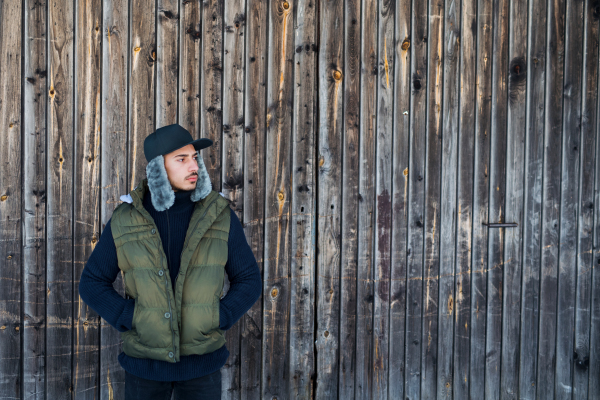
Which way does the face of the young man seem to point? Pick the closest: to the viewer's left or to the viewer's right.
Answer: to the viewer's right

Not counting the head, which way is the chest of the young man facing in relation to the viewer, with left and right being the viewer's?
facing the viewer
